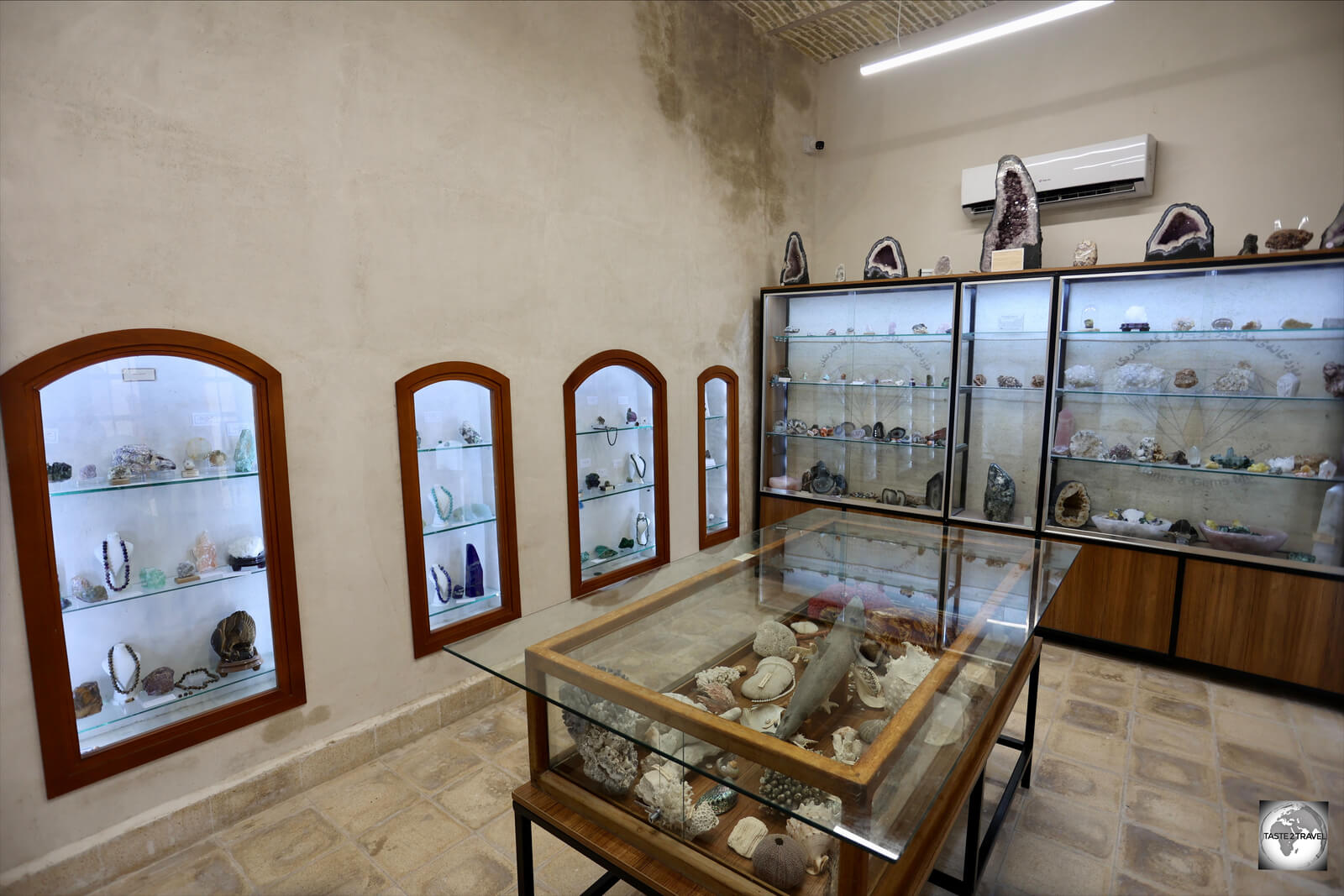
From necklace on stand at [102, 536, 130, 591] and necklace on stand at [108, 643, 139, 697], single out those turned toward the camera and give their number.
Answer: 2

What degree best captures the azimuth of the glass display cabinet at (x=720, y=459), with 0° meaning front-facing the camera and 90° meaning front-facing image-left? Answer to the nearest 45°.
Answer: approximately 315°

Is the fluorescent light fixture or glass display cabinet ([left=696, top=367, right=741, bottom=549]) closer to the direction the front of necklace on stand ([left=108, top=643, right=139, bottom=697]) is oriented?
the fluorescent light fixture

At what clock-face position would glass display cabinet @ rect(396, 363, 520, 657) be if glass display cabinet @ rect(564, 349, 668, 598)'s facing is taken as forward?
glass display cabinet @ rect(396, 363, 520, 657) is roughly at 3 o'clock from glass display cabinet @ rect(564, 349, 668, 598).

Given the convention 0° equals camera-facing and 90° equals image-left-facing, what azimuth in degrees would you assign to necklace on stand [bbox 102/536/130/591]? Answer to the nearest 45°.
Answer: approximately 0°

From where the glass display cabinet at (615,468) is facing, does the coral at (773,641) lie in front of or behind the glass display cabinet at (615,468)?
in front

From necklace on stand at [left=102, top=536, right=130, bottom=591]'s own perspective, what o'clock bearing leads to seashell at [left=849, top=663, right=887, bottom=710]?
The seashell is roughly at 11 o'clock from the necklace on stand.

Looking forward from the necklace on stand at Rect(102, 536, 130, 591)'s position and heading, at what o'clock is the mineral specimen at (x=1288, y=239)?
The mineral specimen is roughly at 10 o'clock from the necklace on stand.

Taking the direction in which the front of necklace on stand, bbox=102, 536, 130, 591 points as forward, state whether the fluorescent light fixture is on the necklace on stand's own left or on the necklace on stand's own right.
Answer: on the necklace on stand's own left

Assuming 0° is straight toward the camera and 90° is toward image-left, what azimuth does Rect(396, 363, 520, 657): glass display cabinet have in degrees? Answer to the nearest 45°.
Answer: approximately 315°

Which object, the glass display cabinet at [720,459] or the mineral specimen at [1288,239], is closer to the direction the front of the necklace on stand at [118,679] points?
the mineral specimen

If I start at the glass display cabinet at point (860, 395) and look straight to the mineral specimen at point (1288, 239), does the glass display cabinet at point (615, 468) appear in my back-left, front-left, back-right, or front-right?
back-right

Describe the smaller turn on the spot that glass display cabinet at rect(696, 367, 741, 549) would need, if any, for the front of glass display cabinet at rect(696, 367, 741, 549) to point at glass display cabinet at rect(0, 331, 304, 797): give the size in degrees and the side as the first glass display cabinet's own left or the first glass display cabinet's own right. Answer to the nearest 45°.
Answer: approximately 90° to the first glass display cabinet's own right

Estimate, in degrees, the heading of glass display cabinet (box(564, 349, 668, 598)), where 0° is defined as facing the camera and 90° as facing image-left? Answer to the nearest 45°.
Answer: approximately 315°
